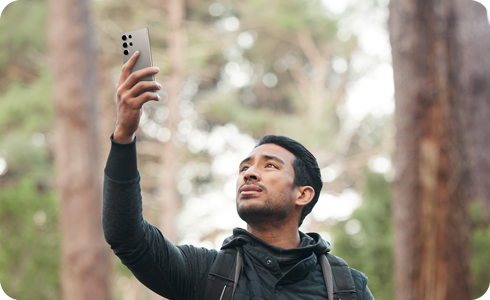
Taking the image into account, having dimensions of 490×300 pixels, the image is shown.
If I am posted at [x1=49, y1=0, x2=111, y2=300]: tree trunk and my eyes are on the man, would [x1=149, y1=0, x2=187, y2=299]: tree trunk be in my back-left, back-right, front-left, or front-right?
back-left

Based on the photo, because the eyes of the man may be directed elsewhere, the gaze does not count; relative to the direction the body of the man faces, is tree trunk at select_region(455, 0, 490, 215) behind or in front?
behind

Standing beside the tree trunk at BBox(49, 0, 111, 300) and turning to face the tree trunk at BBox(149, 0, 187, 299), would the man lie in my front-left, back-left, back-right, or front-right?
back-right

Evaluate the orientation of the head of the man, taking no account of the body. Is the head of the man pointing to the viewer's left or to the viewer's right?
to the viewer's left

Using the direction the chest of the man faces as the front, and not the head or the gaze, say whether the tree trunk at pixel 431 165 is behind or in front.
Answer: behind

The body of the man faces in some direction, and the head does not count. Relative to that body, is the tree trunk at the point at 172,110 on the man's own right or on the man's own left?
on the man's own right

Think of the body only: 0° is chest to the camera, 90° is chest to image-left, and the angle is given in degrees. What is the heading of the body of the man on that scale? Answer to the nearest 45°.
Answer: approximately 45°
